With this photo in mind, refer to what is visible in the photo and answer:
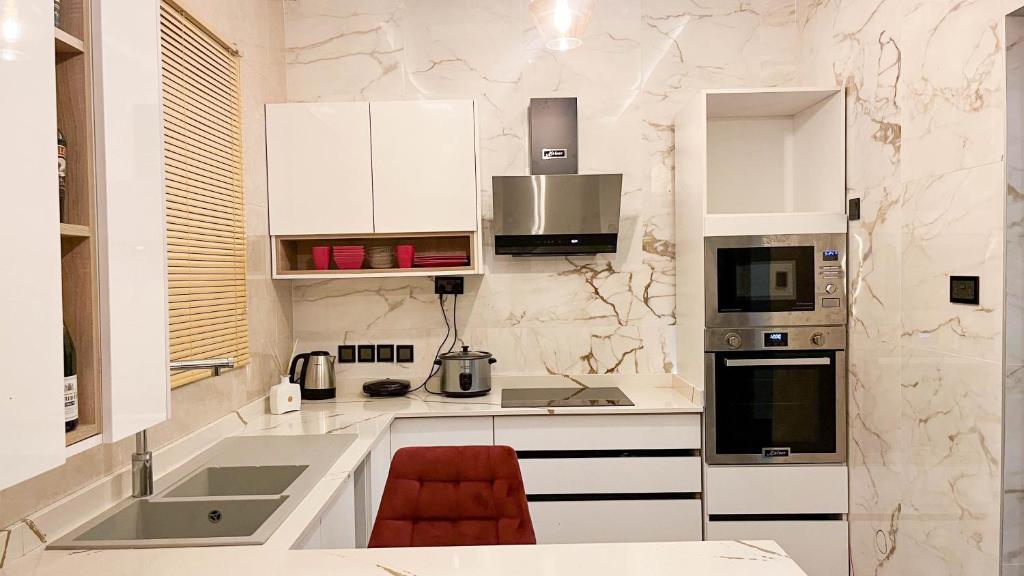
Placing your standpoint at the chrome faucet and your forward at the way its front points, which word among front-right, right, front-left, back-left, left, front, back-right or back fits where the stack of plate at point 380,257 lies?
front-left

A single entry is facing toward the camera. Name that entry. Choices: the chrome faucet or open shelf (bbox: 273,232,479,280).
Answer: the open shelf

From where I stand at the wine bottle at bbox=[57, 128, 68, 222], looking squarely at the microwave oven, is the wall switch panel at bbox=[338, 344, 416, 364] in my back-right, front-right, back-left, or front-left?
front-left

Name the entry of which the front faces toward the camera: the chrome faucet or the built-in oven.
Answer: the built-in oven

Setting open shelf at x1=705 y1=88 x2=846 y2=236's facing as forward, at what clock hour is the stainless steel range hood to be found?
The stainless steel range hood is roughly at 2 o'clock from the open shelf.

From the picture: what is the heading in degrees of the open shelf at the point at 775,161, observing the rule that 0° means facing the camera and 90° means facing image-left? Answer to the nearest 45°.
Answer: approximately 0°

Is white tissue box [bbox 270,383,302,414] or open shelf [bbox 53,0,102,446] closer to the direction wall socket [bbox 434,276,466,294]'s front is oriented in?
the open shelf

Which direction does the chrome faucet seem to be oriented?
to the viewer's right

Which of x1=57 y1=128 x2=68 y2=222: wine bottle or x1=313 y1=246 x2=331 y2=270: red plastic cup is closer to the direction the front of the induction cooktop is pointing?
the wine bottle

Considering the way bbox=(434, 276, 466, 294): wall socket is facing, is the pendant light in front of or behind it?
in front

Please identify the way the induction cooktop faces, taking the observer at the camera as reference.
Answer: facing the viewer

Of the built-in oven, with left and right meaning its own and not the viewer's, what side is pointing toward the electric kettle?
right

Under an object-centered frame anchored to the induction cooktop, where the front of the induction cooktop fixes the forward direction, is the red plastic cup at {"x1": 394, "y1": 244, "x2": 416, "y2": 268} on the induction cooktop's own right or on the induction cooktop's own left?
on the induction cooktop's own right

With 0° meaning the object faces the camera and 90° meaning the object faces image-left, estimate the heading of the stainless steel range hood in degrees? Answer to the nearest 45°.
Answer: approximately 0°

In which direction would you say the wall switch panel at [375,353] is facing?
toward the camera
